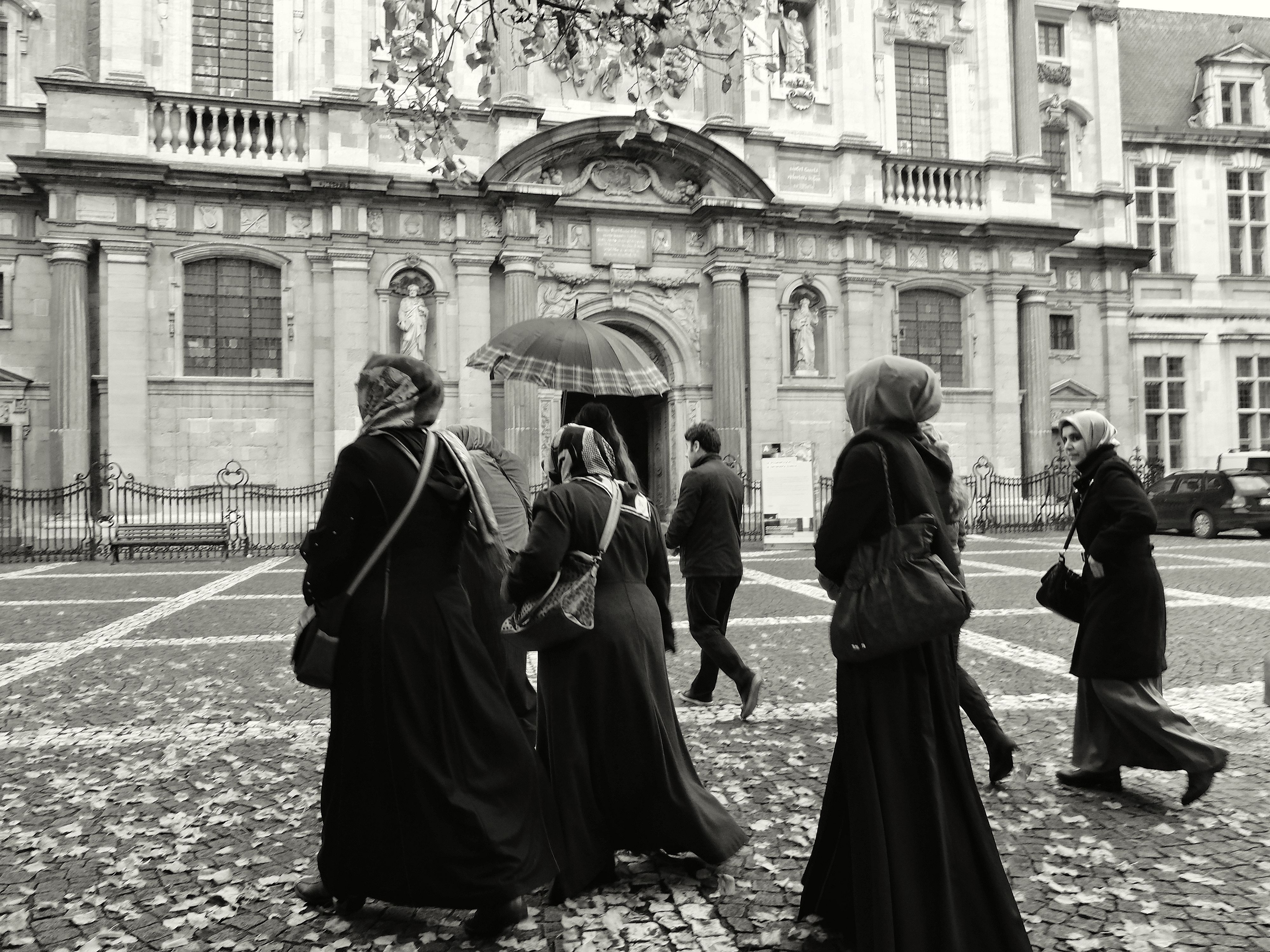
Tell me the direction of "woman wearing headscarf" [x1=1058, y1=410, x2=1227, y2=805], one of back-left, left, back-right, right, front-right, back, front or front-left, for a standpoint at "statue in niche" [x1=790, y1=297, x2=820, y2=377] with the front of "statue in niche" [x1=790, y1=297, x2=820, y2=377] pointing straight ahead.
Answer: front

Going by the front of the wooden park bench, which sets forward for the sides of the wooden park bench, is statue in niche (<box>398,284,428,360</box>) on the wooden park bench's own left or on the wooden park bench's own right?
on the wooden park bench's own left

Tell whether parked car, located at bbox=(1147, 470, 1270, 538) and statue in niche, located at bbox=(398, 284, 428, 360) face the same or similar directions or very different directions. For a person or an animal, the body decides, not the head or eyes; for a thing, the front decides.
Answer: very different directions

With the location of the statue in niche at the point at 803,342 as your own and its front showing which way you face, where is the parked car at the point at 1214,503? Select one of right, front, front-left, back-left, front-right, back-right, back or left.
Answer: left

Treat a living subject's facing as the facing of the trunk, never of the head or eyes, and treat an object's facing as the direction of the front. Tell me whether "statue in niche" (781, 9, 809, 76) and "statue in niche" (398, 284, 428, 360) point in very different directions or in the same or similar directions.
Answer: same or similar directions

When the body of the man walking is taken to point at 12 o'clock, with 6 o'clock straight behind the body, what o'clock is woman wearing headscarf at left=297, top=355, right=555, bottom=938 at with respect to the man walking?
The woman wearing headscarf is roughly at 8 o'clock from the man walking.

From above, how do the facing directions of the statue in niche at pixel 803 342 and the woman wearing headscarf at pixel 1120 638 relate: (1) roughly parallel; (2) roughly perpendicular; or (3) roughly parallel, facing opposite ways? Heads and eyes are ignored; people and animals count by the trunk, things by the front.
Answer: roughly perpendicular

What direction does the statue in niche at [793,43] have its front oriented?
toward the camera

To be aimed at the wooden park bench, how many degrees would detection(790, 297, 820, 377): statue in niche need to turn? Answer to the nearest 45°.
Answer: approximately 45° to its right

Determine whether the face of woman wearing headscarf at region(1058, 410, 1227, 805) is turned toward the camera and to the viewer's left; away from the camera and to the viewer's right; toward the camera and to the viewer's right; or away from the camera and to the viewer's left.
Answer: toward the camera and to the viewer's left

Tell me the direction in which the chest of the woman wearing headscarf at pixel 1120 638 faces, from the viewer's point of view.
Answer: to the viewer's left

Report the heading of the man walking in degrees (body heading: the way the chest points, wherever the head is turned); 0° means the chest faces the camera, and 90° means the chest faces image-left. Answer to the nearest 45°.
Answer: approximately 135°

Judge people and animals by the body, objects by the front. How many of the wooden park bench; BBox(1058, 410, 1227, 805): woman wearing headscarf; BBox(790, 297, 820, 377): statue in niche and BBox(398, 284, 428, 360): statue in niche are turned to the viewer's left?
1
